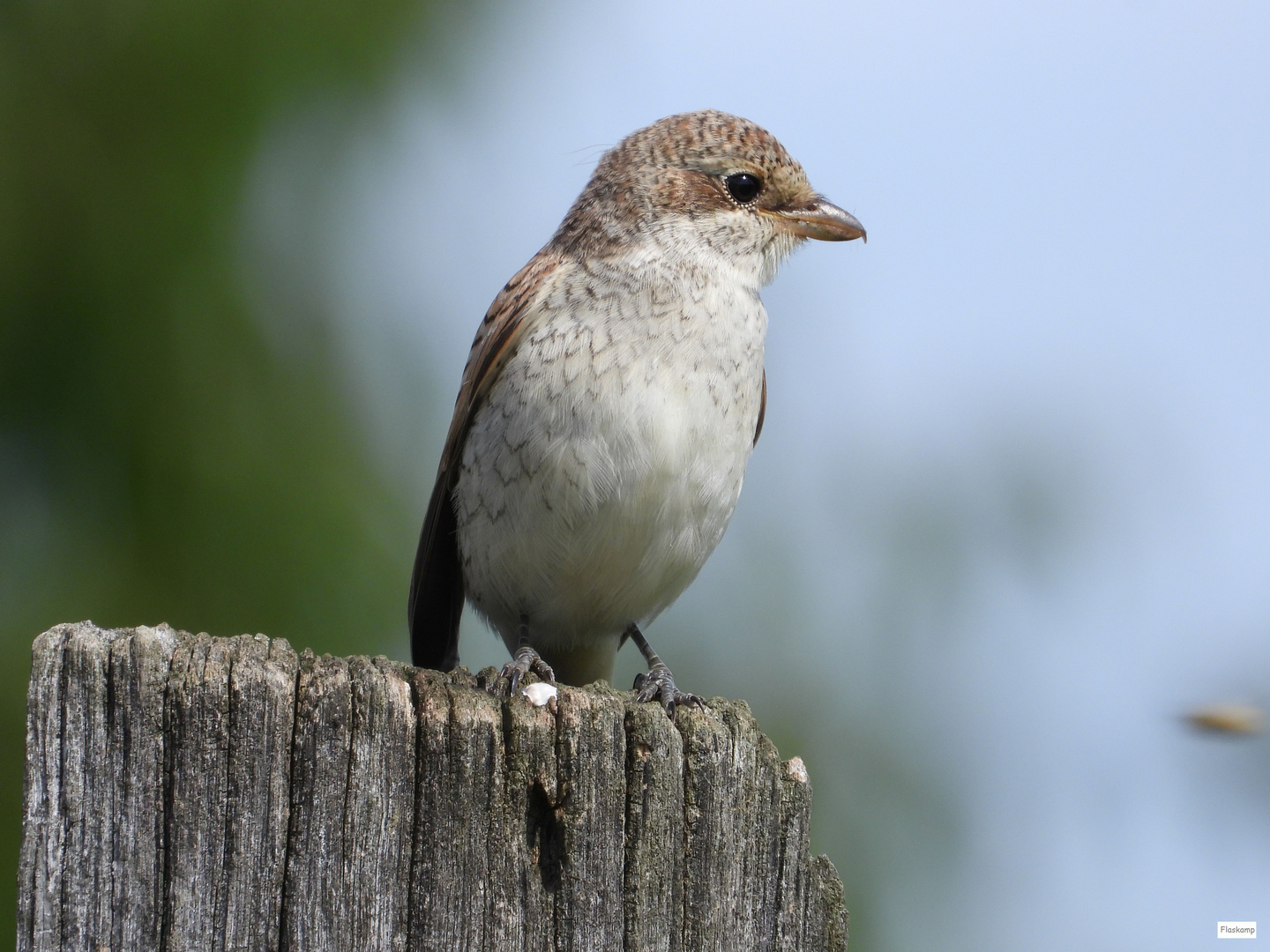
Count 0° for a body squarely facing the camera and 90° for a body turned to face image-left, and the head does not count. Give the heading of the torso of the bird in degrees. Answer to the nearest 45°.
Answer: approximately 315°
